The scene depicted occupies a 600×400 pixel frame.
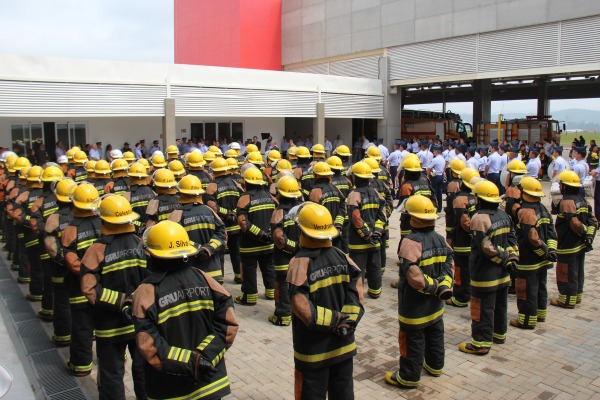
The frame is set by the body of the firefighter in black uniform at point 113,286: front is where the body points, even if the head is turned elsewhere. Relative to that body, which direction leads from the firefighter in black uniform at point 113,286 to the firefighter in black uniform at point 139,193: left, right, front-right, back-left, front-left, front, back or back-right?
front-right

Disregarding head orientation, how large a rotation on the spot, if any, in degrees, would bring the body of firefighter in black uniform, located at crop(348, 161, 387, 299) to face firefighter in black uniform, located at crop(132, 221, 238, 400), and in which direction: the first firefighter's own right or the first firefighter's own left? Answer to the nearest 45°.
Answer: approximately 135° to the first firefighter's own left

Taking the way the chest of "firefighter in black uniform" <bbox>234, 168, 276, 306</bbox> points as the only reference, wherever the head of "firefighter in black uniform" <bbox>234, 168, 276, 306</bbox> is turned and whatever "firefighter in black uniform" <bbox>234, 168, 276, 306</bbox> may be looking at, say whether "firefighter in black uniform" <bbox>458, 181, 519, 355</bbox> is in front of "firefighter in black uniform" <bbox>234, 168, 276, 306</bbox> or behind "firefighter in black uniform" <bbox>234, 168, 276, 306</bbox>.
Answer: behind

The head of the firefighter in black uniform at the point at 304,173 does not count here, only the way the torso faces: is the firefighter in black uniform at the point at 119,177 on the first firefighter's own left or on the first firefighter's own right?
on the first firefighter's own left

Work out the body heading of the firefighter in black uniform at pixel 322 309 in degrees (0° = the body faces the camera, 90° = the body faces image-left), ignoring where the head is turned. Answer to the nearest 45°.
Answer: approximately 135°

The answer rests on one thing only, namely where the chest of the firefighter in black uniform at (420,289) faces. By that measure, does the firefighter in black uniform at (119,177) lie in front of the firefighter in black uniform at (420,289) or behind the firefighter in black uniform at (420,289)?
in front

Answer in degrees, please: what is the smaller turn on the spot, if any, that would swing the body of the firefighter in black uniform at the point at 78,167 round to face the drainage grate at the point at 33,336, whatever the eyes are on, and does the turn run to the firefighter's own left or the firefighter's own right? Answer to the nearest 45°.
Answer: approximately 135° to the firefighter's own left

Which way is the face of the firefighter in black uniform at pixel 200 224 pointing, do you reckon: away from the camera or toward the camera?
away from the camera

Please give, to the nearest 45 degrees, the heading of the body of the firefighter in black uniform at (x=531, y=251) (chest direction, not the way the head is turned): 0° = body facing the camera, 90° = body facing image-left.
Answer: approximately 135°

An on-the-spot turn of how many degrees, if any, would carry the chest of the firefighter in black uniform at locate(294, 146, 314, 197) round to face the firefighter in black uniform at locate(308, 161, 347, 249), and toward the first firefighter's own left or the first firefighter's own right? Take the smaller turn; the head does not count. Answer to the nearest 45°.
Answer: approximately 135° to the first firefighter's own left

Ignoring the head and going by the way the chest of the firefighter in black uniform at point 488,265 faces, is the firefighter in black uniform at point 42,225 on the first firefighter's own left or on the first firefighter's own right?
on the first firefighter's own left

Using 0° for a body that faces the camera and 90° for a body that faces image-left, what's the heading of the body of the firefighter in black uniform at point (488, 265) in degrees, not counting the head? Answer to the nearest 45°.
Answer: approximately 135°

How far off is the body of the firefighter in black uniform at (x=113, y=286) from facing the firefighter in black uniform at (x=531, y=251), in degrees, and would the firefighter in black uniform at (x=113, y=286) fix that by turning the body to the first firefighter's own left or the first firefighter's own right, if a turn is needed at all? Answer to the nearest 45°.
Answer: approximately 135° to the first firefighter's own right

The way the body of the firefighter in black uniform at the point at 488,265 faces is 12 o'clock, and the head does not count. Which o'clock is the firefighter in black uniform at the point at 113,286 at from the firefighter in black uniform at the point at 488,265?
the firefighter in black uniform at the point at 113,286 is roughly at 9 o'clock from the firefighter in black uniform at the point at 488,265.
